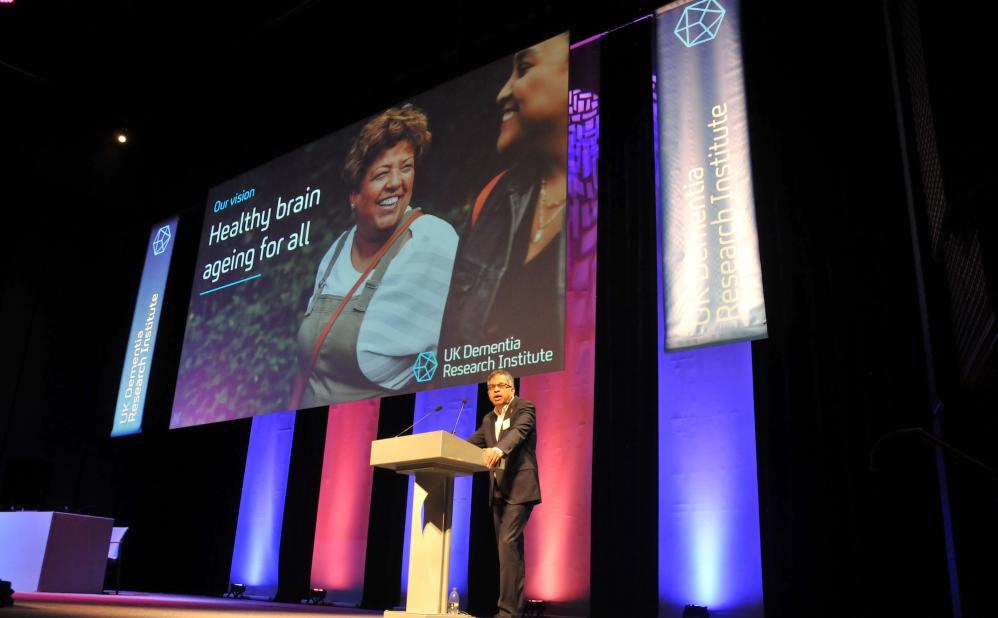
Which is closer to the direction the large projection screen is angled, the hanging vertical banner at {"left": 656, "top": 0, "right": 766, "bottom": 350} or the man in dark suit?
the man in dark suit

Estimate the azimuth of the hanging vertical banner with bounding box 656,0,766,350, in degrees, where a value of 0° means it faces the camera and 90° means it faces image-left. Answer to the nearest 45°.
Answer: approximately 0°

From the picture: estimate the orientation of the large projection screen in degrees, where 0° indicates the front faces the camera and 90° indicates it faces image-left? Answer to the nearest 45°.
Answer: approximately 45°

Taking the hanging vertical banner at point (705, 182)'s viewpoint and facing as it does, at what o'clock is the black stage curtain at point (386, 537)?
The black stage curtain is roughly at 4 o'clock from the hanging vertical banner.

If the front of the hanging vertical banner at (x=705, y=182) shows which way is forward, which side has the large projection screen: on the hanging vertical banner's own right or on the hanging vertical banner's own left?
on the hanging vertical banner's own right

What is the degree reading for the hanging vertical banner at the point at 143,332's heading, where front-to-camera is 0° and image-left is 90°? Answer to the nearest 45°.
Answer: approximately 45°

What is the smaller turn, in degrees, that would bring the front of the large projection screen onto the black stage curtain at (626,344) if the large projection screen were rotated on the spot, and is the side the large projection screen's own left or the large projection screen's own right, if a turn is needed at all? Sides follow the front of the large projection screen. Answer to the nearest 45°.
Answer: approximately 90° to the large projection screen's own left

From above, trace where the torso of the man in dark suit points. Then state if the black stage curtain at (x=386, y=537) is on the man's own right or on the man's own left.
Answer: on the man's own right
